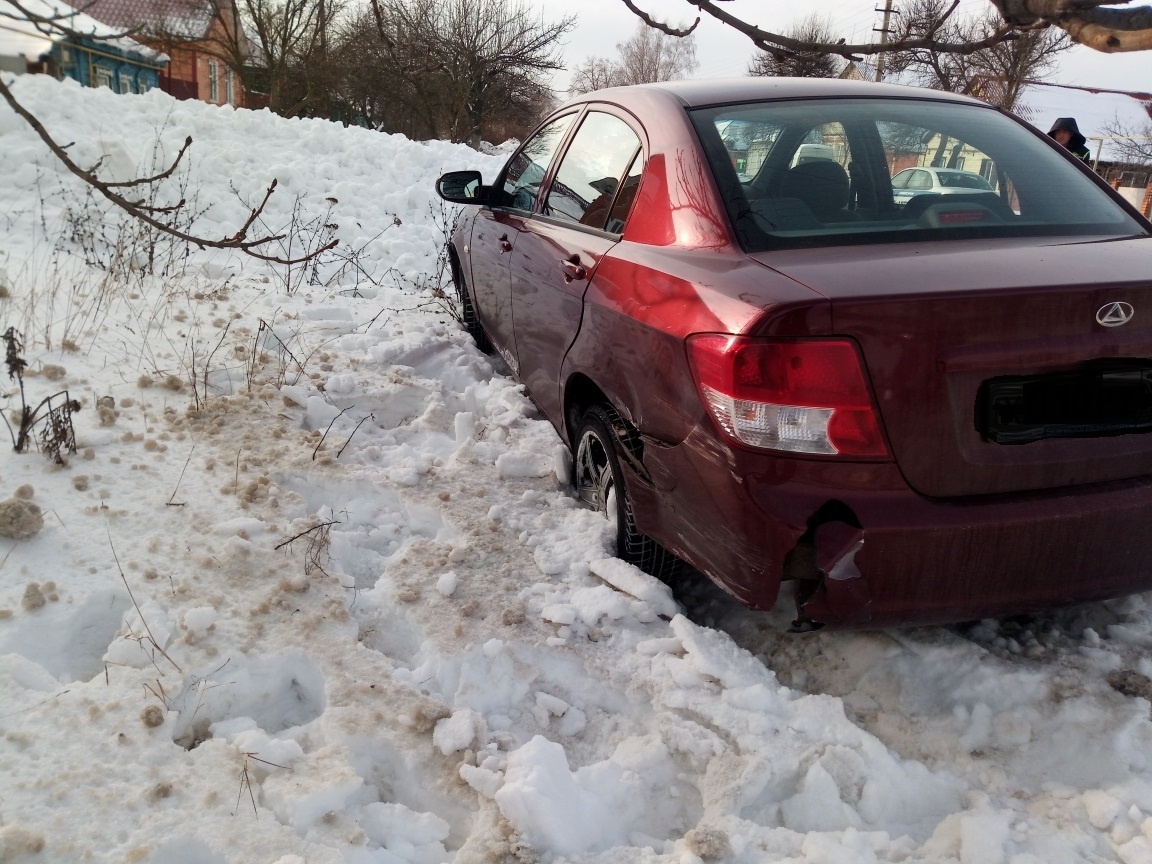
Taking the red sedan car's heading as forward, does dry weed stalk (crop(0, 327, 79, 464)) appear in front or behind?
in front

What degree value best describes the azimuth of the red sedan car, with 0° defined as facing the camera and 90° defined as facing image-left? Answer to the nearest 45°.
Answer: approximately 135°

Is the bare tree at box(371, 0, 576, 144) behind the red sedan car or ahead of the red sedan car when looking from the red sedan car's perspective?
ahead

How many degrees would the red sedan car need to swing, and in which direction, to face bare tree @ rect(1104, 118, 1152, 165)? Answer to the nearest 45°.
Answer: approximately 45° to its right
